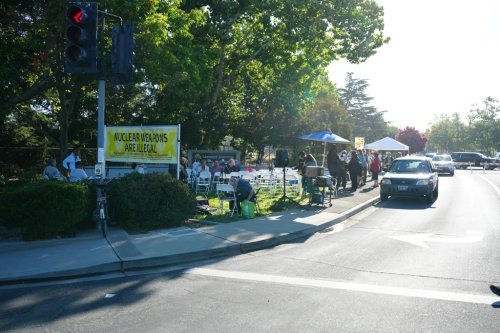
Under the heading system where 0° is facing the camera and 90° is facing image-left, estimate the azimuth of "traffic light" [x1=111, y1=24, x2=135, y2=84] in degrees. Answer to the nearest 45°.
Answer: approximately 180°

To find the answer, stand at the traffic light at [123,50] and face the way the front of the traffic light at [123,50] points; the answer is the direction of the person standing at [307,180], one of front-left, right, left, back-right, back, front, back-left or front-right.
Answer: front-right

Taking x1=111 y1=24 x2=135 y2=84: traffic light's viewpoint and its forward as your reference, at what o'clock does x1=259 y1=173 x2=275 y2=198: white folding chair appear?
The white folding chair is roughly at 1 o'clock from the traffic light.
